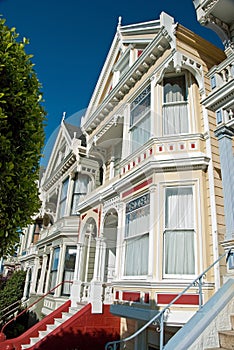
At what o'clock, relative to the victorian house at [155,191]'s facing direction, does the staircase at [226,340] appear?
The staircase is roughly at 10 o'clock from the victorian house.

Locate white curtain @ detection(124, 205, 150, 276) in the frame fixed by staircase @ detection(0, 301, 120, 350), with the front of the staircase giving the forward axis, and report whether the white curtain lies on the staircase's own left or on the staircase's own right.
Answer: on the staircase's own left

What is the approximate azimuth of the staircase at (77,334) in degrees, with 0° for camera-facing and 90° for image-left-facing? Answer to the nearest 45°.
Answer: approximately 45°

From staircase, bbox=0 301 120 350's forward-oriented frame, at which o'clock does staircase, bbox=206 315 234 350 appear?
staircase, bbox=206 315 234 350 is roughly at 10 o'clock from staircase, bbox=0 301 120 350.

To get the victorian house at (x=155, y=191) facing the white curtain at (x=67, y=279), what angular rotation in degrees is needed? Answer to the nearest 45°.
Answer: approximately 90° to its right

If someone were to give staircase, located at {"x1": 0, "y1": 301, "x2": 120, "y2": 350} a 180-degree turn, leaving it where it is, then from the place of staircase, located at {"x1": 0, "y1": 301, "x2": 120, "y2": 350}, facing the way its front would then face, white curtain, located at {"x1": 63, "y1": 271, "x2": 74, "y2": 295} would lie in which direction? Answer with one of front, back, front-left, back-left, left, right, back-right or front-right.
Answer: front-left
